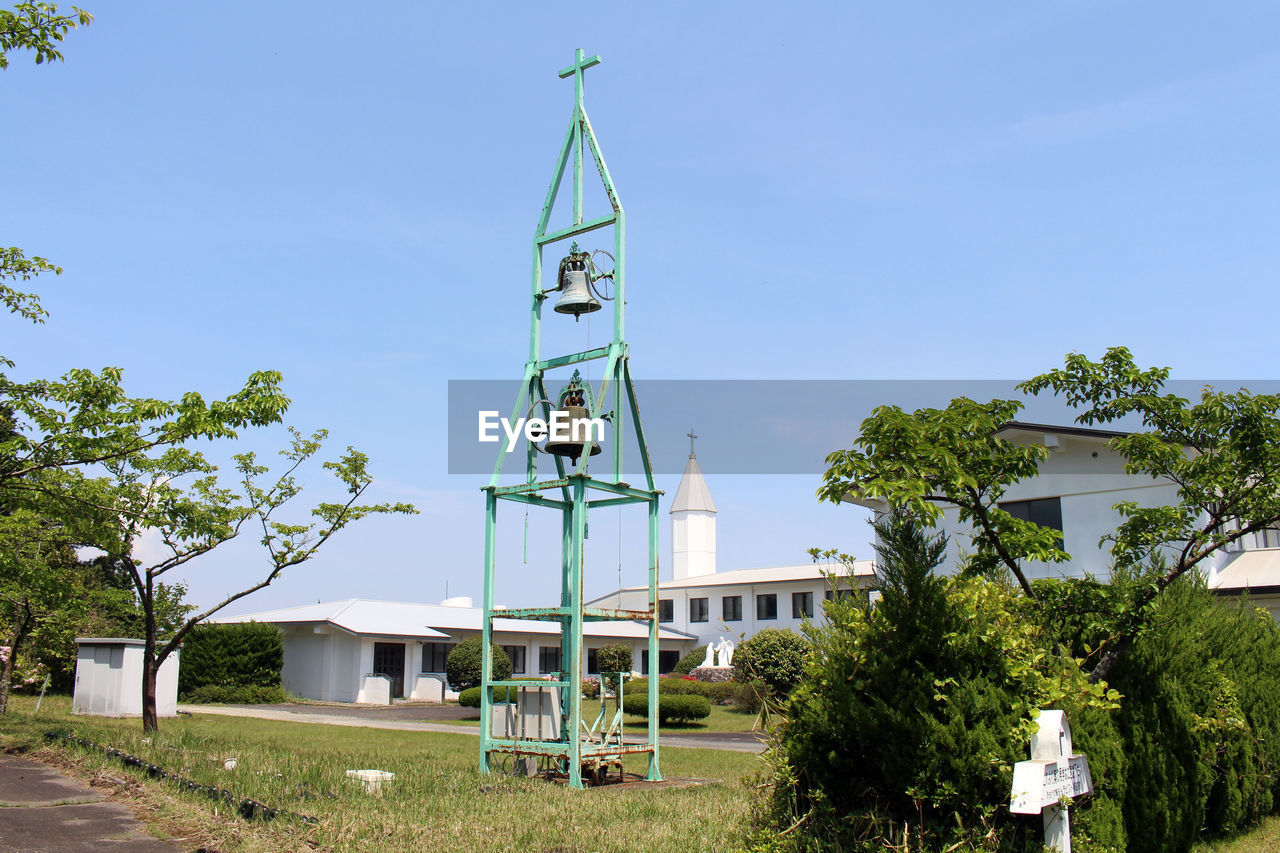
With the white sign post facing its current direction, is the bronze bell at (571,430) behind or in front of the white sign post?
behind

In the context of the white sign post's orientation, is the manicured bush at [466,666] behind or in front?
behind

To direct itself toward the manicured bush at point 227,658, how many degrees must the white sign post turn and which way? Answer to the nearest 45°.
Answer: approximately 180°

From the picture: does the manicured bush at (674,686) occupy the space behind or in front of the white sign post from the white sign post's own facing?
behind

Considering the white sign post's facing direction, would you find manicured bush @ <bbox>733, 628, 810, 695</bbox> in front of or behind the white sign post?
behind

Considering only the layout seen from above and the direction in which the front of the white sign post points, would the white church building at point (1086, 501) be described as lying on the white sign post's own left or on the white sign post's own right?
on the white sign post's own left

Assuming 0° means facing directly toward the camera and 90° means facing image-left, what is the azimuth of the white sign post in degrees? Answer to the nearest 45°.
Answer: approximately 315°

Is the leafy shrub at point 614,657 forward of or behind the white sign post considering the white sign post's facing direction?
behind
